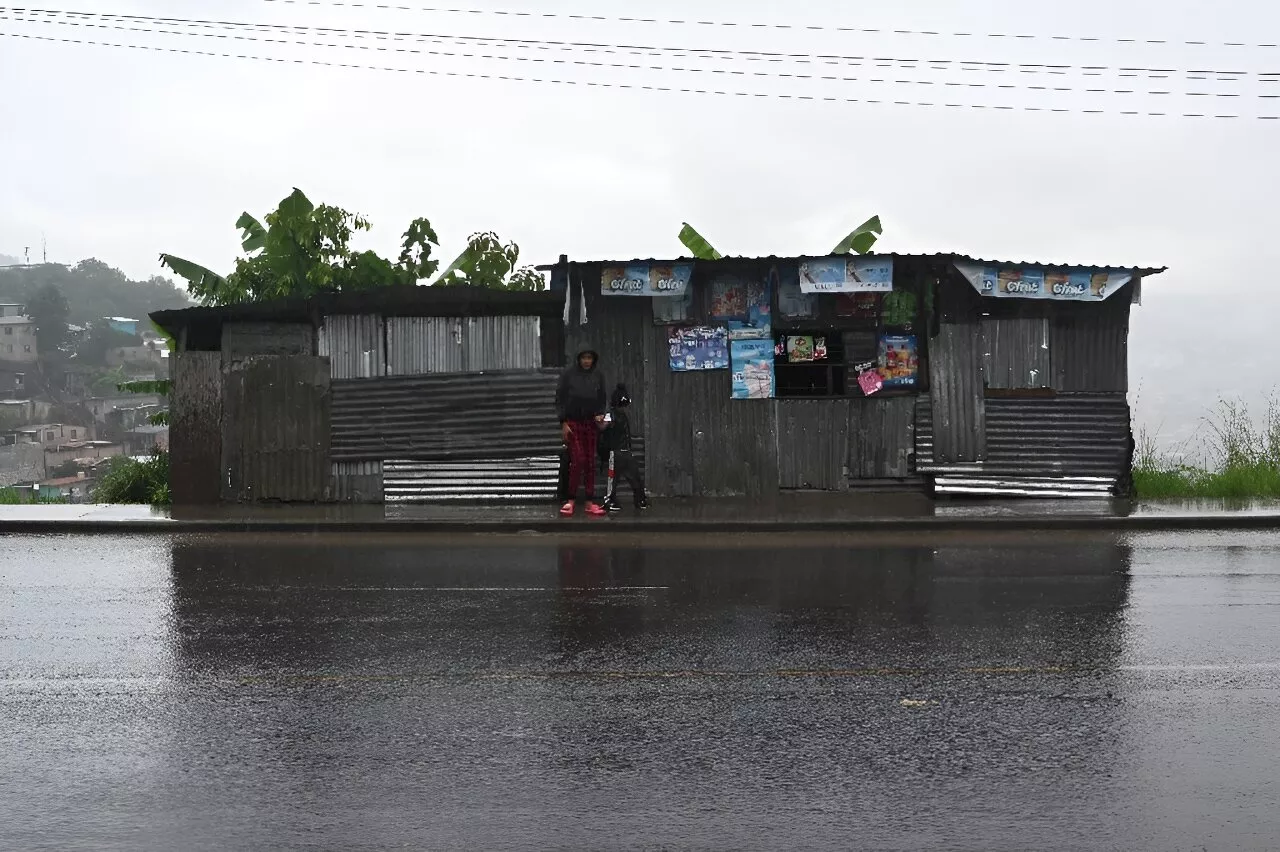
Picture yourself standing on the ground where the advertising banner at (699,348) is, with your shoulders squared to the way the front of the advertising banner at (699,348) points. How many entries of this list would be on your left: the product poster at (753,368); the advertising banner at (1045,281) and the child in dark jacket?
2

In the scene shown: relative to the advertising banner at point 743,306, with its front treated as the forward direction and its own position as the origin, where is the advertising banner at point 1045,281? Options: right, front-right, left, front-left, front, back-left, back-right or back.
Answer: left

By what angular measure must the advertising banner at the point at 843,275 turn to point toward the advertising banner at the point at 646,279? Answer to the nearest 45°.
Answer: approximately 90° to its right

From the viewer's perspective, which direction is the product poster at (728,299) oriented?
toward the camera

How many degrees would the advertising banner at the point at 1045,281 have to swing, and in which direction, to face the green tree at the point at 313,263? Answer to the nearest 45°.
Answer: approximately 90° to its right

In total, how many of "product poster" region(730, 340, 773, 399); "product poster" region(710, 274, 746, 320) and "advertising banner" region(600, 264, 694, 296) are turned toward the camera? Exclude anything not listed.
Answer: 3

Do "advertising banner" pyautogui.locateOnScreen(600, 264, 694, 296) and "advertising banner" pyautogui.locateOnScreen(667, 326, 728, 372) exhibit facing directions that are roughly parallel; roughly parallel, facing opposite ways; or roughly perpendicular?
roughly parallel

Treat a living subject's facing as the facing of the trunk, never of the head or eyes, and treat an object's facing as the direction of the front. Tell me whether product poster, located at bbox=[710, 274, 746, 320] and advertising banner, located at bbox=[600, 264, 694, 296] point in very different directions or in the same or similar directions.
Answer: same or similar directions

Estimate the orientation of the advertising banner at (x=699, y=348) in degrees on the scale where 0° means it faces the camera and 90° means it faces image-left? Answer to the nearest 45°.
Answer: approximately 0°

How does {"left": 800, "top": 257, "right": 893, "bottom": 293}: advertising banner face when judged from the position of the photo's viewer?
facing the viewer

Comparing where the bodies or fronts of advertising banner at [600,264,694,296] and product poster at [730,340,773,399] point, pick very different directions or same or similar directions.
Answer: same or similar directions

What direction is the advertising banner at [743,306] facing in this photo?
toward the camera

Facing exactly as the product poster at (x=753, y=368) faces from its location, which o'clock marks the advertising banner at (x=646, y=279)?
The advertising banner is roughly at 2 o'clock from the product poster.

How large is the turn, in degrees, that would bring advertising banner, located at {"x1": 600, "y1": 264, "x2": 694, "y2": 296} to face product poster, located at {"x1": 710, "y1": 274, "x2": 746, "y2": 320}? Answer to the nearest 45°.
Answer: approximately 135° to its left

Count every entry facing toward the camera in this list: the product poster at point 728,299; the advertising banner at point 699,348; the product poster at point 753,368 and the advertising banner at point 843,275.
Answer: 4

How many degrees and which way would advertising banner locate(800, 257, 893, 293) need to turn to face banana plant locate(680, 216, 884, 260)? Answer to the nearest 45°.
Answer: approximately 180°

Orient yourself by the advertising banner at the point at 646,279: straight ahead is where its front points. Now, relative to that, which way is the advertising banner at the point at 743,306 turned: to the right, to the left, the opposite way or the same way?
the same way
